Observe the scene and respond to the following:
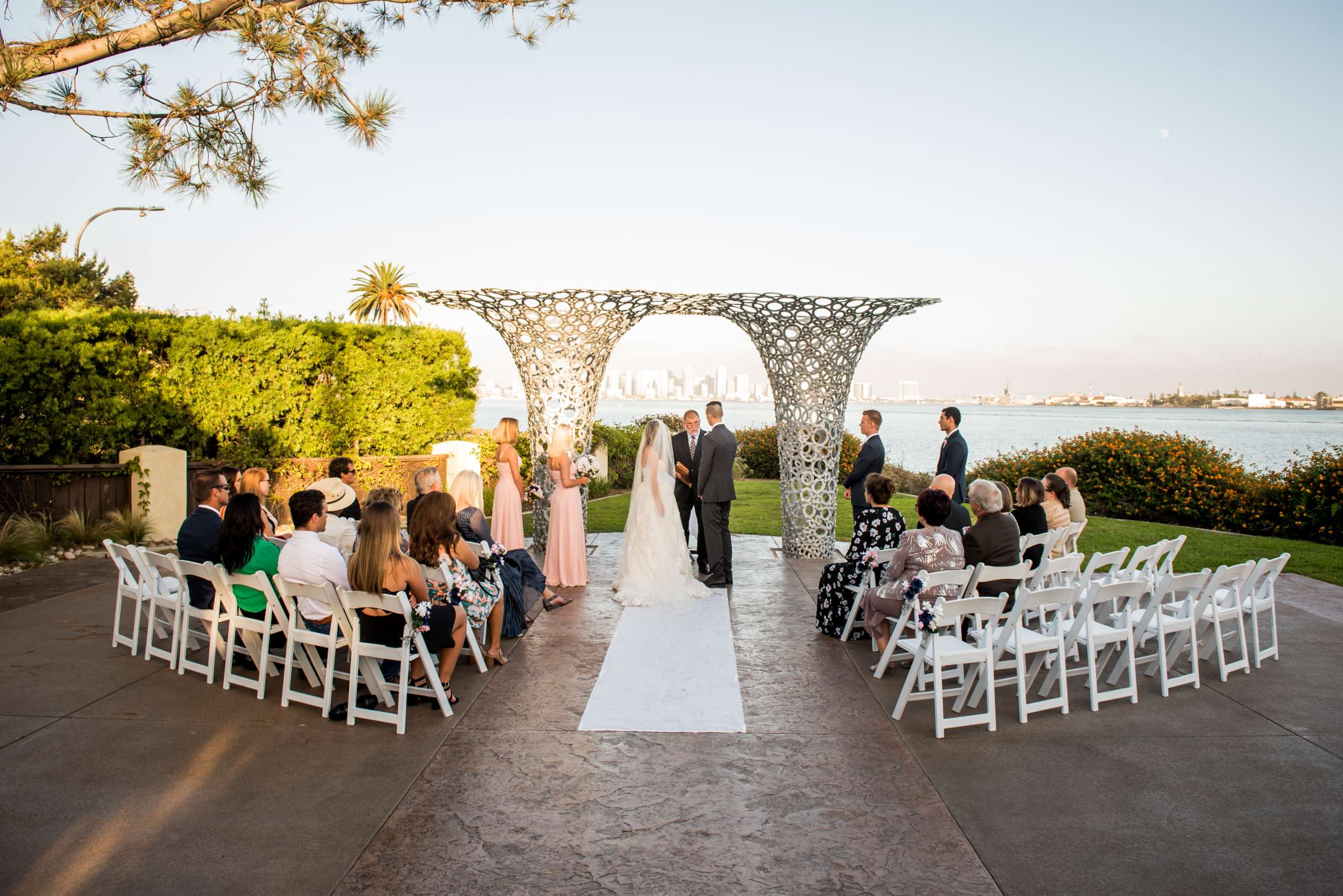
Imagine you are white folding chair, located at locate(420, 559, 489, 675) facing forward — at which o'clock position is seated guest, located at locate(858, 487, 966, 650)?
The seated guest is roughly at 2 o'clock from the white folding chair.

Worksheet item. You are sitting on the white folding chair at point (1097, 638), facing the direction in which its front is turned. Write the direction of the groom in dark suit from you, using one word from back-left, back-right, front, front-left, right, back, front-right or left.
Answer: front

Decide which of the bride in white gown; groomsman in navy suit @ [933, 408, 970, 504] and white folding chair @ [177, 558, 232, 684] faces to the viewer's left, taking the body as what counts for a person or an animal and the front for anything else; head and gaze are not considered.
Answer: the groomsman in navy suit

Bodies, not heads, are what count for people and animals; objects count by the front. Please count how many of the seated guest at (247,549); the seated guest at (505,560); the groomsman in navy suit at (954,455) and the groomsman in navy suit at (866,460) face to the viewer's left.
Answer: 2

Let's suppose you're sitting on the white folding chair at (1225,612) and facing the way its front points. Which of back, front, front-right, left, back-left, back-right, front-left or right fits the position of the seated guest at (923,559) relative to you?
left

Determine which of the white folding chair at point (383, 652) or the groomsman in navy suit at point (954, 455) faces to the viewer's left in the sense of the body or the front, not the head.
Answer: the groomsman in navy suit

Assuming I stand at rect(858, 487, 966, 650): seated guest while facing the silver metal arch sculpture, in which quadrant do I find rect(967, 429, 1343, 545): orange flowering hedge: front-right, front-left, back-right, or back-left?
front-right

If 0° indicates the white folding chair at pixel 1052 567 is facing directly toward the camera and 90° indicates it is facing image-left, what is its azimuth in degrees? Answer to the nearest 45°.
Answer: approximately 135°

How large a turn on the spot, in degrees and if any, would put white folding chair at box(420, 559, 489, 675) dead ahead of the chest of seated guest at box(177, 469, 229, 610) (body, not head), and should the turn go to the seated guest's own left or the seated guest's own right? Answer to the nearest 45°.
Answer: approximately 90° to the seated guest's own right

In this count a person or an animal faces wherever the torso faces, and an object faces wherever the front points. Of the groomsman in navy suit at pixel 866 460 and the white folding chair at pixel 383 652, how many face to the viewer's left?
1

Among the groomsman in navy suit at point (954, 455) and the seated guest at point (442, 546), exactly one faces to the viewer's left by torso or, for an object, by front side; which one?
the groomsman in navy suit

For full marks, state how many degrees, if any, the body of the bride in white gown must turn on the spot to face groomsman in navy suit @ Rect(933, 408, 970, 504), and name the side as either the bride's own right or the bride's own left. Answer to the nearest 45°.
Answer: approximately 45° to the bride's own right

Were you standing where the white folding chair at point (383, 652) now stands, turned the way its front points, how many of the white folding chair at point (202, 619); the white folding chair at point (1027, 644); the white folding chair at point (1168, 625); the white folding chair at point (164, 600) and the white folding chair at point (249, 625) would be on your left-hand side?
3

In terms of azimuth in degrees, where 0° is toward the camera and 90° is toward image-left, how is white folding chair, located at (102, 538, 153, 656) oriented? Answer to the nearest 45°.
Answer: approximately 225°

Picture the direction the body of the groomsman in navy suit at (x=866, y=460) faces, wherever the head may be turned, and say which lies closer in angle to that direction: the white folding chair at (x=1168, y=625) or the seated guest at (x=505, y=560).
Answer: the seated guest

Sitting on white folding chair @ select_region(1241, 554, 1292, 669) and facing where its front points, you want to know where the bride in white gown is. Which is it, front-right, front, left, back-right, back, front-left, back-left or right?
front-left

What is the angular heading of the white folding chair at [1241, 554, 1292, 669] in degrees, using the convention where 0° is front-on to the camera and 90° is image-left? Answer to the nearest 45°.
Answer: approximately 135°

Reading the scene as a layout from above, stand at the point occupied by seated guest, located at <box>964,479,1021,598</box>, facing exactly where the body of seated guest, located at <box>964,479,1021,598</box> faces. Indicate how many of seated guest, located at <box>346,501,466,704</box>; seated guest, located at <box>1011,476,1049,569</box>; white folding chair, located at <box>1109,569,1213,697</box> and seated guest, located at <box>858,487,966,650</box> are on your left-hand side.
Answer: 2

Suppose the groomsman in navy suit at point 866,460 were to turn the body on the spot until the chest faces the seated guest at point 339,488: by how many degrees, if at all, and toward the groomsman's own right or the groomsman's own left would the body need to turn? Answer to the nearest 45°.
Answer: approximately 45° to the groomsman's own left

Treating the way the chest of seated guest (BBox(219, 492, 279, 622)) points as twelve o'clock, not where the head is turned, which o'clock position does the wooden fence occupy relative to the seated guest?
The wooden fence is roughly at 10 o'clock from the seated guest.

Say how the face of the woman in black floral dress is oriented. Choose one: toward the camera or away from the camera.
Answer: away from the camera

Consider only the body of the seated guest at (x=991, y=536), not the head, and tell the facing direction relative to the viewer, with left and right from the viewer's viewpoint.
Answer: facing away from the viewer and to the left of the viewer
